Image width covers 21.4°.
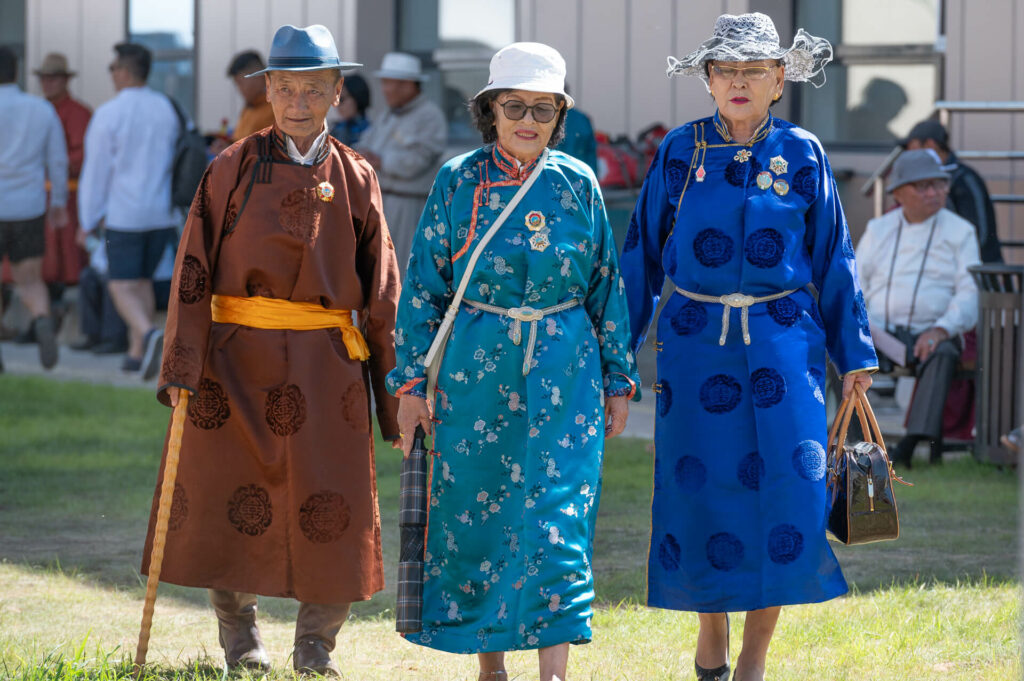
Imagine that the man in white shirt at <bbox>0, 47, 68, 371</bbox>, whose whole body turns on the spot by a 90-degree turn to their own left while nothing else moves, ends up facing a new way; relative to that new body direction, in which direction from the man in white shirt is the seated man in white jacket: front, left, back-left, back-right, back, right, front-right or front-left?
back-left

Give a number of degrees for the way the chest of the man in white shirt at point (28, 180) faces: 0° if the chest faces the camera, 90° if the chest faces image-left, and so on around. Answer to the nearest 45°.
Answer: approximately 180°

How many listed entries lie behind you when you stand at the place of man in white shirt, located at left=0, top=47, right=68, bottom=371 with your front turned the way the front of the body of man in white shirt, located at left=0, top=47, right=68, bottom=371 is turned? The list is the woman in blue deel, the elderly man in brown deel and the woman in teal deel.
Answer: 3

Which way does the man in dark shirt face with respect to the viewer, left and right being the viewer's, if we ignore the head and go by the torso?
facing to the left of the viewer

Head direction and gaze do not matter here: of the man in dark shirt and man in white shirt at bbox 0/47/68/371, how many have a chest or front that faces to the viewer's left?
1

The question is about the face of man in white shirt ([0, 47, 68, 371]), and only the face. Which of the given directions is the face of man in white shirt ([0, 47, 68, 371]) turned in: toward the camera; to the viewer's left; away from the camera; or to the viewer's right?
away from the camera

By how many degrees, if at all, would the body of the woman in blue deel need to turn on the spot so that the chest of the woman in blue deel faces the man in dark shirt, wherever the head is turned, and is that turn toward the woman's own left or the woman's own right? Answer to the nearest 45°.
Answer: approximately 180°

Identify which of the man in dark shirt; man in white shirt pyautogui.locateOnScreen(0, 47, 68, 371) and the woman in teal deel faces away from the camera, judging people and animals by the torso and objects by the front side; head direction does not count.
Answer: the man in white shirt

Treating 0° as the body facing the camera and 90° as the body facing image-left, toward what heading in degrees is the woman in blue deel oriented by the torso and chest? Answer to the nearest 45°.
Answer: approximately 0°
